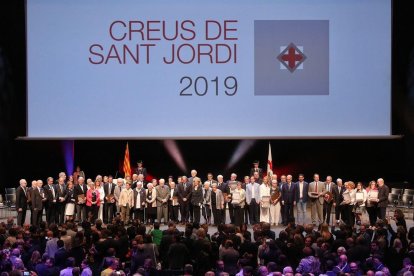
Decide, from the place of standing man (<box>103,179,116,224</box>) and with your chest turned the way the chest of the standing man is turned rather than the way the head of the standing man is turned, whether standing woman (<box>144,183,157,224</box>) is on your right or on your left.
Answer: on your left

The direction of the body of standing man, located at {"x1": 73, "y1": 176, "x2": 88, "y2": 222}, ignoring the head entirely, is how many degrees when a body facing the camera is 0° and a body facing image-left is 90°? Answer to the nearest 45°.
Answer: approximately 0°

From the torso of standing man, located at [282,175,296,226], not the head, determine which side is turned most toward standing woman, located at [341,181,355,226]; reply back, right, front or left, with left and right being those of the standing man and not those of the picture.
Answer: left

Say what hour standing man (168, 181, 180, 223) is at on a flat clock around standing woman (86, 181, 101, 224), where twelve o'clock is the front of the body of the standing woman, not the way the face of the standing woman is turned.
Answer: The standing man is roughly at 9 o'clock from the standing woman.

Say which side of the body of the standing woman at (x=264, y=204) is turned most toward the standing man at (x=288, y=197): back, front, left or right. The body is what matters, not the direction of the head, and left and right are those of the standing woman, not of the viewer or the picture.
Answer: left

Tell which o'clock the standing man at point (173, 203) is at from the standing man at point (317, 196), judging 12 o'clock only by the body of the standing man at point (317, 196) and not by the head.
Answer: the standing man at point (173, 203) is roughly at 3 o'clock from the standing man at point (317, 196).

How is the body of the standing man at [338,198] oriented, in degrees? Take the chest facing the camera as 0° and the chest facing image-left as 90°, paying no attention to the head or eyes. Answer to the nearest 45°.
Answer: approximately 0°

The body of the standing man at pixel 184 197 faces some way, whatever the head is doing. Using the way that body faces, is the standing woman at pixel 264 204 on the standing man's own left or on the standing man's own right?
on the standing man's own left

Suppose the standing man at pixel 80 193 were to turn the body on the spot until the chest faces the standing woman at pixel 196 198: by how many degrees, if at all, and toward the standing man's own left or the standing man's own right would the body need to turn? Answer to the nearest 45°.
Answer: approximately 90° to the standing man's own left
